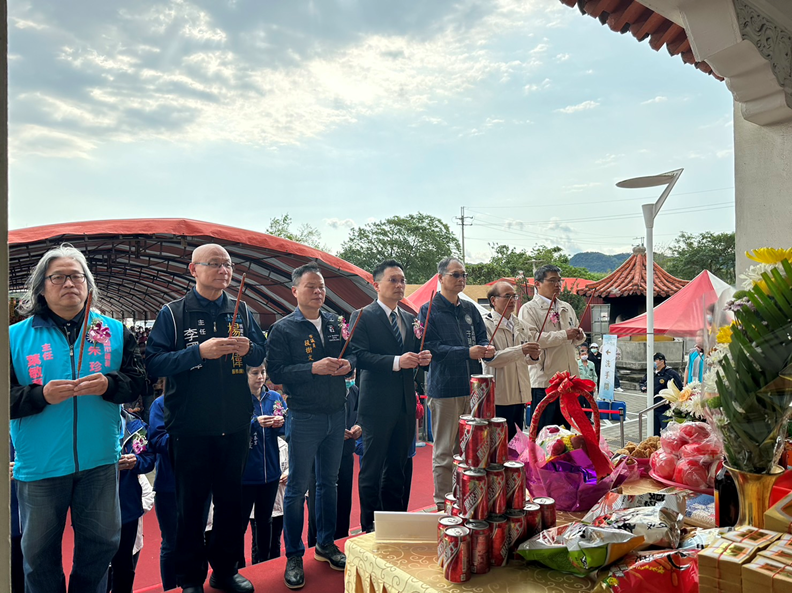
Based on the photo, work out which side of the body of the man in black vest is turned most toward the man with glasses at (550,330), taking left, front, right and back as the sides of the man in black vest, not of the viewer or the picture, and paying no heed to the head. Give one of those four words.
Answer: left

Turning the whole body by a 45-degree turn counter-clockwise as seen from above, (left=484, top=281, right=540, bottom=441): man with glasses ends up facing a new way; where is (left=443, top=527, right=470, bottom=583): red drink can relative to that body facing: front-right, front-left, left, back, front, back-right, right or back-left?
right

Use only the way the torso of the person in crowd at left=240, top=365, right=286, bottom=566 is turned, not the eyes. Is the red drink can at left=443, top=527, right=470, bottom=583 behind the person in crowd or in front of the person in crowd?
in front

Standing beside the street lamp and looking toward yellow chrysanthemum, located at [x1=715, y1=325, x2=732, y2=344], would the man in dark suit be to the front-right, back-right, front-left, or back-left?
front-right

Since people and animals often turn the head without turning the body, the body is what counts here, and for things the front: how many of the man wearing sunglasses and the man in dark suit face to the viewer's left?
0

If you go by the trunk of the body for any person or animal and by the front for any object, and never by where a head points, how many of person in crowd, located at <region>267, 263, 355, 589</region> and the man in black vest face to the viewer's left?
0

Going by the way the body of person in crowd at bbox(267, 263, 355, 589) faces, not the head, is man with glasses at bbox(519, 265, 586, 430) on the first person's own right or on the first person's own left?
on the first person's own left

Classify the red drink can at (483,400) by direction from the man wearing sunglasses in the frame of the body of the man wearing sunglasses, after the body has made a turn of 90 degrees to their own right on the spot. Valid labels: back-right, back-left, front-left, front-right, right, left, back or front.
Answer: front-left

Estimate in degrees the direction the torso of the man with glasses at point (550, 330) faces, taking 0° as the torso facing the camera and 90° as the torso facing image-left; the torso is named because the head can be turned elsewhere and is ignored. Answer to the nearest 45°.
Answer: approximately 315°

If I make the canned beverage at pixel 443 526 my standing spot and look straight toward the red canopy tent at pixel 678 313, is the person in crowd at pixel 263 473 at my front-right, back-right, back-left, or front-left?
front-left

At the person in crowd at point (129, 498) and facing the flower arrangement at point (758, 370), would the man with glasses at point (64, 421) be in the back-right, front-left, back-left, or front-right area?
front-right

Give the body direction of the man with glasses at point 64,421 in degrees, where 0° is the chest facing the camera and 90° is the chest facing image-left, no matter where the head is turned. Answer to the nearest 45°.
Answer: approximately 0°
